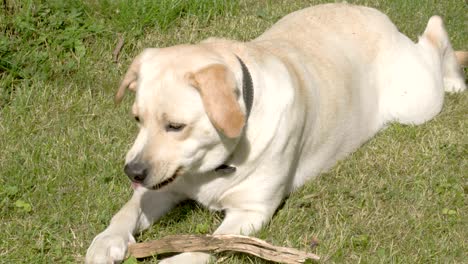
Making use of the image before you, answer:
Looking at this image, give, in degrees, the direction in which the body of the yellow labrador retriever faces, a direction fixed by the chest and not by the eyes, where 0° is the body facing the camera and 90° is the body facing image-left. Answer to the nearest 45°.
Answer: approximately 45°

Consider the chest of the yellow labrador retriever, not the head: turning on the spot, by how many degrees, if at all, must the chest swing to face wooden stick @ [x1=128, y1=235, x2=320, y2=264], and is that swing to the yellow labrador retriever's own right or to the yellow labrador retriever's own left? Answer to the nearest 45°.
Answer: approximately 45° to the yellow labrador retriever's own left

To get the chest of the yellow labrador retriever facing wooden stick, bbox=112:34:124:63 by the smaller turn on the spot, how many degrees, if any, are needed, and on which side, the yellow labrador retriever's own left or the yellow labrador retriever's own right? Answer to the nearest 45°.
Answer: approximately 90° to the yellow labrador retriever's own right
